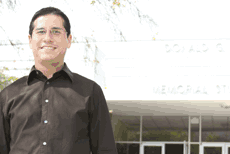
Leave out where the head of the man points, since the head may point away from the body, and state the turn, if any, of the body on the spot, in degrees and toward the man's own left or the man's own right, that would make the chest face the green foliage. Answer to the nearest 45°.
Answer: approximately 180°

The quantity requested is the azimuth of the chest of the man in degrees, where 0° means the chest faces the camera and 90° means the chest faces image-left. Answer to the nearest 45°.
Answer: approximately 0°
